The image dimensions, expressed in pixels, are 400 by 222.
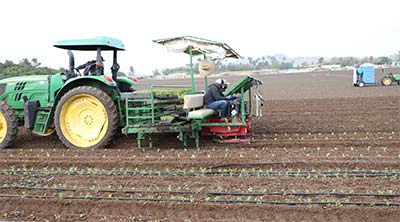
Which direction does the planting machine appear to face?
to the viewer's left

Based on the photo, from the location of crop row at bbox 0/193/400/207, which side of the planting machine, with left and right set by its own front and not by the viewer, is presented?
left

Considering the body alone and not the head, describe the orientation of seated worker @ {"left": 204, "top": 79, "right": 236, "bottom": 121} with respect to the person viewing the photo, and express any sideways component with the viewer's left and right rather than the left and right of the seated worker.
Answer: facing to the right of the viewer

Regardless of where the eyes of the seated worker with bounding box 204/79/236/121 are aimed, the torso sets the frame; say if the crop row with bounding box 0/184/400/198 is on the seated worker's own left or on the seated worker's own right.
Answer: on the seated worker's own right

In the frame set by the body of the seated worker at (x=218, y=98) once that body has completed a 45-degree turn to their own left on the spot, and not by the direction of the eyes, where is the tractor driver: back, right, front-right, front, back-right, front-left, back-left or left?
back-left

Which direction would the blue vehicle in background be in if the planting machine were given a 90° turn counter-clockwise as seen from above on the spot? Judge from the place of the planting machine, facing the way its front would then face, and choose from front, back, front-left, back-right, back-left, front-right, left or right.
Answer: back-left

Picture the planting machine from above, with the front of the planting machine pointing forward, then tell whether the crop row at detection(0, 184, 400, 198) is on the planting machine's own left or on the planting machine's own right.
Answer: on the planting machine's own left
